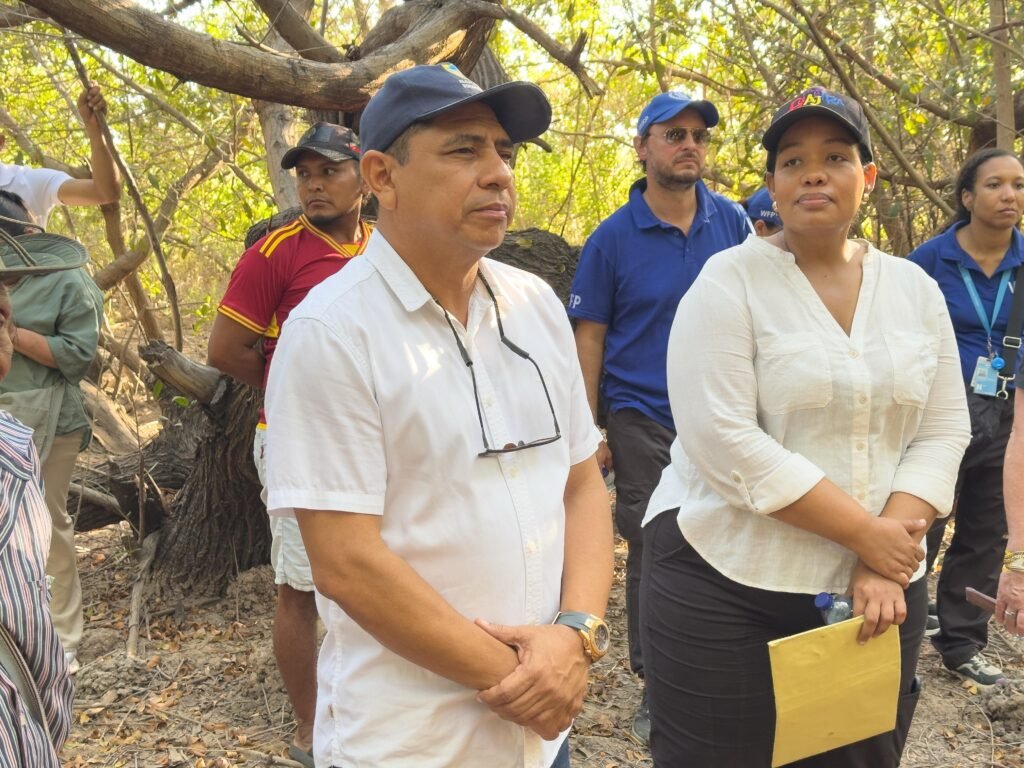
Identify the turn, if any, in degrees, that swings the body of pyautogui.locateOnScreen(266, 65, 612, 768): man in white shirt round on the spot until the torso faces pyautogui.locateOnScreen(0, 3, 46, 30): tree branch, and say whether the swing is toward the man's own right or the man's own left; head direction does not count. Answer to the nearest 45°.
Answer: approximately 180°

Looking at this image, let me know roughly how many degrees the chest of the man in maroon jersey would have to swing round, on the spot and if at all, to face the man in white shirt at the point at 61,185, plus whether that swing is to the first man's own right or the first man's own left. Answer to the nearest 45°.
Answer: approximately 180°

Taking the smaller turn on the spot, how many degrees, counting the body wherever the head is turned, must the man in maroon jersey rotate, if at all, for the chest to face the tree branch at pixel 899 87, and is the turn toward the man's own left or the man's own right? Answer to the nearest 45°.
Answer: approximately 90° to the man's own left

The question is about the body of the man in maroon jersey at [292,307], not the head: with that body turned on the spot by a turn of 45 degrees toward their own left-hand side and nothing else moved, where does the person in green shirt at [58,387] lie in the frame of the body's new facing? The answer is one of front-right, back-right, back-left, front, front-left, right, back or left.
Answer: back-left

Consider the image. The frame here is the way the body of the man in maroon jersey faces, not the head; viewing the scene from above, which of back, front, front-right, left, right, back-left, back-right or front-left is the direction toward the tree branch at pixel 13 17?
back

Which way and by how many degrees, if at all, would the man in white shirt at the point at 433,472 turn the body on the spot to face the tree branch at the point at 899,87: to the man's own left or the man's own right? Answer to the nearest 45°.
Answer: approximately 90° to the man's own left

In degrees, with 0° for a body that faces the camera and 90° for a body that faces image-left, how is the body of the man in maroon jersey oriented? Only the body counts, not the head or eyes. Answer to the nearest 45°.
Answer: approximately 315°

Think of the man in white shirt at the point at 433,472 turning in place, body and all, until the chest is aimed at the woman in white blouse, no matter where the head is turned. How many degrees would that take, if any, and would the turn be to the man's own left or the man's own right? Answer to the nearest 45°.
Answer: approximately 90° to the man's own left

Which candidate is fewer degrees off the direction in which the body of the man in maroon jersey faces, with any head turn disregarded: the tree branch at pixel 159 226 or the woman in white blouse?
the woman in white blouse

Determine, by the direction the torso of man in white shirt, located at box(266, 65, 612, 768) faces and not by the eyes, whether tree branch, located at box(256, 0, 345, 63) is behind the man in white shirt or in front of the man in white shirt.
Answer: behind

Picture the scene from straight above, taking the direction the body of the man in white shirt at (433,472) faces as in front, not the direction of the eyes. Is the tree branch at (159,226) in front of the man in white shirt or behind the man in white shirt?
behind
